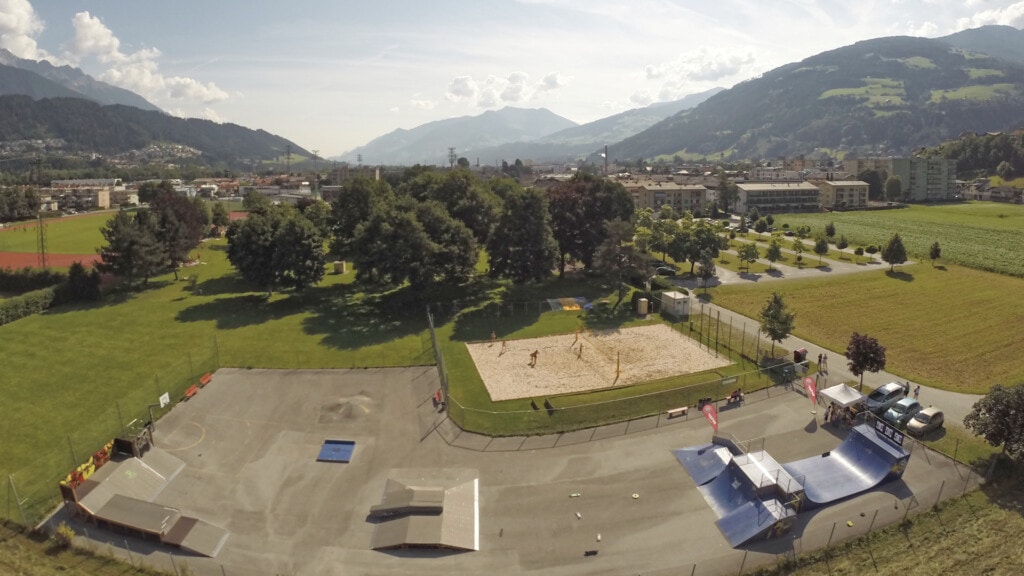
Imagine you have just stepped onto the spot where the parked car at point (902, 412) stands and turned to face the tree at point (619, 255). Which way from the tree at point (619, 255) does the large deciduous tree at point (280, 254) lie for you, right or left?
left

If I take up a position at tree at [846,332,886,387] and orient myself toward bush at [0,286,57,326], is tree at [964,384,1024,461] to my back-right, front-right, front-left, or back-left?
back-left

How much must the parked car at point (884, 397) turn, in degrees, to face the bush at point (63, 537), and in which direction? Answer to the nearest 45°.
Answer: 0° — it already faces it

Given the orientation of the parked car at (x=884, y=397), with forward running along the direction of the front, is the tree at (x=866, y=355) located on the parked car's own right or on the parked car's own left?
on the parked car's own right
